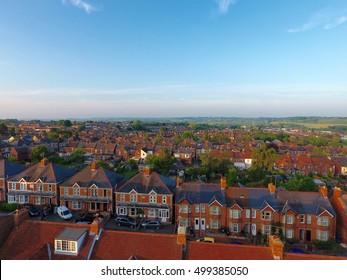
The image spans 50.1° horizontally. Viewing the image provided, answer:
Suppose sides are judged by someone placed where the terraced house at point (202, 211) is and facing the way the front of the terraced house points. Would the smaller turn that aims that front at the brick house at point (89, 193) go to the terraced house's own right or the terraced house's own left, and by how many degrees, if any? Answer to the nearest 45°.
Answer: approximately 90° to the terraced house's own right

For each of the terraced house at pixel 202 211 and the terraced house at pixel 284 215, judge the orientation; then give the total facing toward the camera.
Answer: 2

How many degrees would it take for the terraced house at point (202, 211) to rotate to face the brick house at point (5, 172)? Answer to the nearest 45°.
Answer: approximately 90° to its right

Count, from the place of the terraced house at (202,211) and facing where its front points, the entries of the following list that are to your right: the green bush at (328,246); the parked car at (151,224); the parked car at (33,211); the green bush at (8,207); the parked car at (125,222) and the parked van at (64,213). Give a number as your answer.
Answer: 5

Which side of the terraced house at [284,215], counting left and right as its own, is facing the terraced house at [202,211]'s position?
right

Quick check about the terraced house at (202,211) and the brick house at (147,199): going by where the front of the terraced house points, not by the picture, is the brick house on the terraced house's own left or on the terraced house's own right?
on the terraced house's own right

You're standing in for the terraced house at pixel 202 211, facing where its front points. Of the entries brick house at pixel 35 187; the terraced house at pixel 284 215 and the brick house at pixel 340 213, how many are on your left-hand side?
2

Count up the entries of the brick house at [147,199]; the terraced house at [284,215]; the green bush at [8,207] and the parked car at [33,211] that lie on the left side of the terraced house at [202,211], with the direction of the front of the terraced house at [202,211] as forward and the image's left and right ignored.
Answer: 1

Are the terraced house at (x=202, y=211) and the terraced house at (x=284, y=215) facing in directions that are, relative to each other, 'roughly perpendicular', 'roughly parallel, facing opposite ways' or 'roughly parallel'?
roughly parallel

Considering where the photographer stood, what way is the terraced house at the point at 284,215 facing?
facing the viewer

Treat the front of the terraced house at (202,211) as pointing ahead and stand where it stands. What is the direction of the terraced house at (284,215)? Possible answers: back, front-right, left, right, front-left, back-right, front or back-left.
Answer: left
